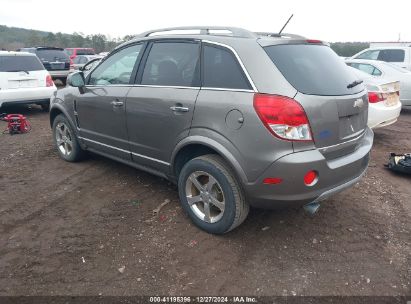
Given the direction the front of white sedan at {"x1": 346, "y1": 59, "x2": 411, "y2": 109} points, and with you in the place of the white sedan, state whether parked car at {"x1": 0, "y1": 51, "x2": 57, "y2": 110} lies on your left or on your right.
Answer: on your left

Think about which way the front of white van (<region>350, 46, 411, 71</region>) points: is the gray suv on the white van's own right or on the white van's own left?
on the white van's own left

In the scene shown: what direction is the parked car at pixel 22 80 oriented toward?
away from the camera

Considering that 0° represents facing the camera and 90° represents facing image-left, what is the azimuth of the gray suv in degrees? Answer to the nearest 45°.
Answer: approximately 135°

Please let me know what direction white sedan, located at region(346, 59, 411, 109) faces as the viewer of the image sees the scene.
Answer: facing away from the viewer and to the left of the viewer

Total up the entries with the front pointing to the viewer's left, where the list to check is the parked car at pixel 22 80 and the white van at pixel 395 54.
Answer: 1

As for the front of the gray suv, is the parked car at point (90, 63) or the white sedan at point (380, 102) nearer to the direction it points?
the parked car

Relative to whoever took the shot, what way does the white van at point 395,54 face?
facing to the left of the viewer

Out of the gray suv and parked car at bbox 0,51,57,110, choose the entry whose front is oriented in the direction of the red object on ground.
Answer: the gray suv

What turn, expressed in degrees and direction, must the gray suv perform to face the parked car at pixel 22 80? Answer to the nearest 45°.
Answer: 0° — it already faces it

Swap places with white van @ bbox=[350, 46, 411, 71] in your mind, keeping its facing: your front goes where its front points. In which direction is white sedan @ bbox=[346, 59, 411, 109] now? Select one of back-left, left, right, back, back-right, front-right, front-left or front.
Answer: left

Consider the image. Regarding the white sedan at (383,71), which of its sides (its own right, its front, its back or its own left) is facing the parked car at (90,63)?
left

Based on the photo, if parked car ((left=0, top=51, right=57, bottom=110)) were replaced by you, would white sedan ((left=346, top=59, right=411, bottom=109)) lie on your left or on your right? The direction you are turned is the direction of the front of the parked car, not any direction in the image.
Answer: on your right

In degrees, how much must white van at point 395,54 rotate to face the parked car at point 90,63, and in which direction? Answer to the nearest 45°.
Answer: approximately 45° to its left

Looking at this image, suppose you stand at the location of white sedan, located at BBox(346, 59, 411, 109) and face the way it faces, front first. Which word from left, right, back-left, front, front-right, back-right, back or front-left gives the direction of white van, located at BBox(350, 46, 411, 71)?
front-right

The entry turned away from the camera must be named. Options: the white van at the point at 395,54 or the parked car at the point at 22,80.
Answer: the parked car
